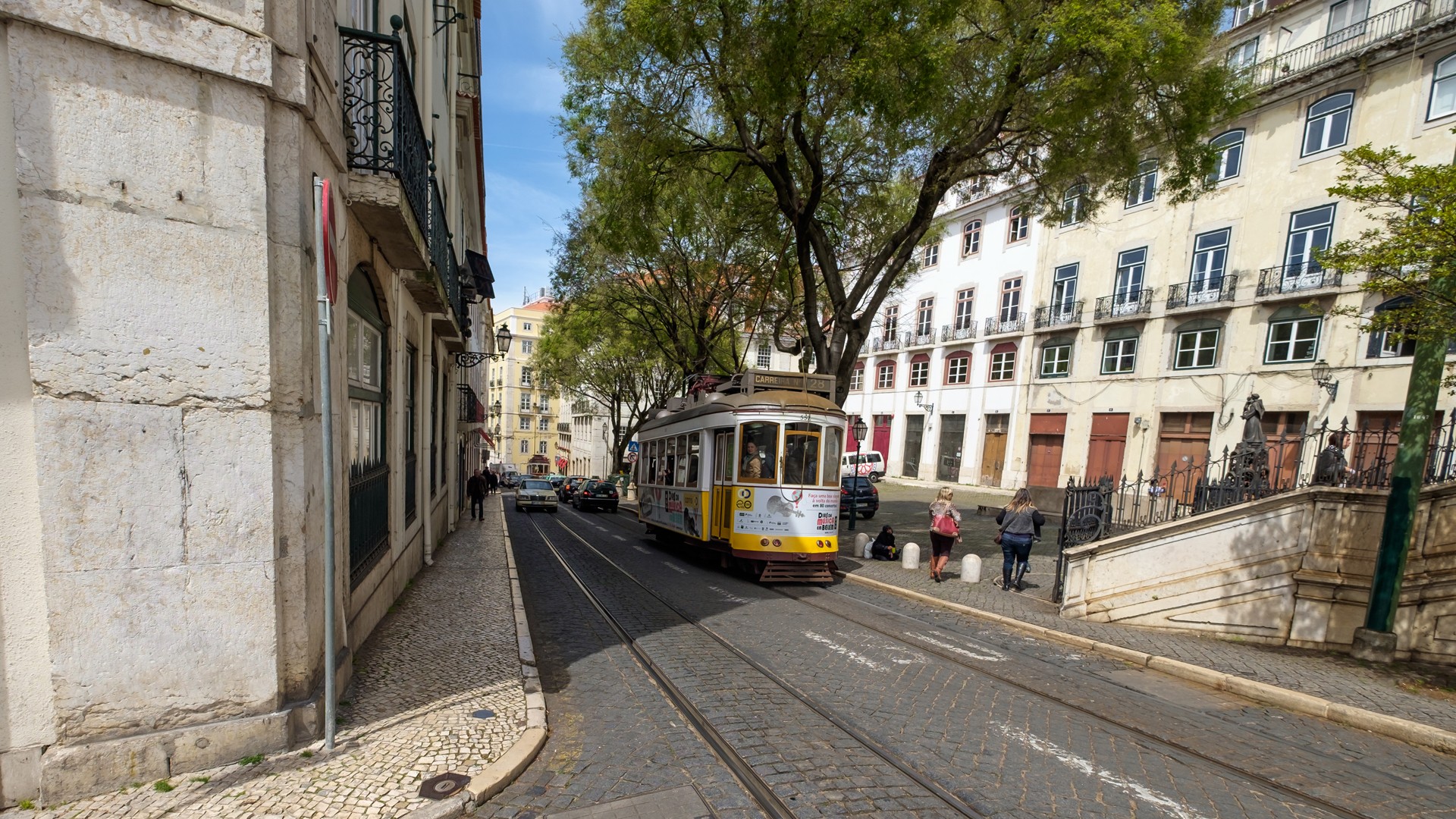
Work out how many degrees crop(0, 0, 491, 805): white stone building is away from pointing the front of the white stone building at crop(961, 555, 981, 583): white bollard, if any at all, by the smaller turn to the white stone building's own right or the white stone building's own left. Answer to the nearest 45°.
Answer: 0° — it already faces it

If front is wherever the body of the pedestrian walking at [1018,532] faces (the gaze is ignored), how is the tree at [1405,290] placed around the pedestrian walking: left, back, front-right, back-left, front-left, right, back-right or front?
back-right

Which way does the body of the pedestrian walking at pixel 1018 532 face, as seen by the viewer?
away from the camera

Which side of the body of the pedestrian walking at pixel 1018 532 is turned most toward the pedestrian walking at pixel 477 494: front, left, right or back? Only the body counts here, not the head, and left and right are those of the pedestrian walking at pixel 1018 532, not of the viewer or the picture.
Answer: left

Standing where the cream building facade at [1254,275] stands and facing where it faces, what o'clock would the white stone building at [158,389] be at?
The white stone building is roughly at 11 o'clock from the cream building facade.

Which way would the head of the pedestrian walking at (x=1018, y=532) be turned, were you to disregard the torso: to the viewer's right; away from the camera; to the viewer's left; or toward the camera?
away from the camera

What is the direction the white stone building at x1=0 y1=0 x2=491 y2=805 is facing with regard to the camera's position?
facing to the right of the viewer

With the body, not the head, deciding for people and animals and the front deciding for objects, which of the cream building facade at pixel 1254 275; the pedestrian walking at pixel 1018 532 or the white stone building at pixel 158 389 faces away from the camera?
the pedestrian walking

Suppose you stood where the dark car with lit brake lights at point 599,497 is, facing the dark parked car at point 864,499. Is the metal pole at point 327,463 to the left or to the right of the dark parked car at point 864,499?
right
